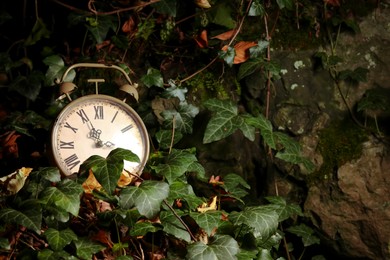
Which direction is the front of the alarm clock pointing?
toward the camera

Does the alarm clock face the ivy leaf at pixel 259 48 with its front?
no

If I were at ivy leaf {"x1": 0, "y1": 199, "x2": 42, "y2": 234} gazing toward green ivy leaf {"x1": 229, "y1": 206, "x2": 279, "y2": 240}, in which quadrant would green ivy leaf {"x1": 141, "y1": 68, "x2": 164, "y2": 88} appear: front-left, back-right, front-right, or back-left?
front-left

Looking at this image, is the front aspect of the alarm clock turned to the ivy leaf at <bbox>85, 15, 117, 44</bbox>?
no

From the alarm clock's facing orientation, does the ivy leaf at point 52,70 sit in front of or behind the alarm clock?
behind

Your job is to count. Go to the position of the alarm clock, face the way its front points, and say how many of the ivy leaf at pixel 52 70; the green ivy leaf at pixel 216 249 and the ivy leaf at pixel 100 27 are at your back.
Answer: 2

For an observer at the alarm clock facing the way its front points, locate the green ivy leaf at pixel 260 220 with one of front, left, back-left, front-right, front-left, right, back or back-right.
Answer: front-left

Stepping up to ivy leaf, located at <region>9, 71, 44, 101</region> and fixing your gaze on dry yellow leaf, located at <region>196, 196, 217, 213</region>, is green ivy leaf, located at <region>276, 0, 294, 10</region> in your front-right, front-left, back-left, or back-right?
front-left

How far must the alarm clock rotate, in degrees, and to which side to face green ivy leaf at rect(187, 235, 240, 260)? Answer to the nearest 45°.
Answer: approximately 45° to its left

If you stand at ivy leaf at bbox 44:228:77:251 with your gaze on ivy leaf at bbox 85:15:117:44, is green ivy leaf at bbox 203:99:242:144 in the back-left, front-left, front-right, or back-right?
front-right

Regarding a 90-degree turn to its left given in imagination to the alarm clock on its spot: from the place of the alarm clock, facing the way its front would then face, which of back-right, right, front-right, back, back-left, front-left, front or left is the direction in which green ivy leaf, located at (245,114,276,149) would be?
front

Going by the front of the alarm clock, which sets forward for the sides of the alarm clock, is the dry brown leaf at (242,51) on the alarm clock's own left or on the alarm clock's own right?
on the alarm clock's own left

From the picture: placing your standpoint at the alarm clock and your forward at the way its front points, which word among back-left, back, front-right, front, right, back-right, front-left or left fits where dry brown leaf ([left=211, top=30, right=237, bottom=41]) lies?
back-left
